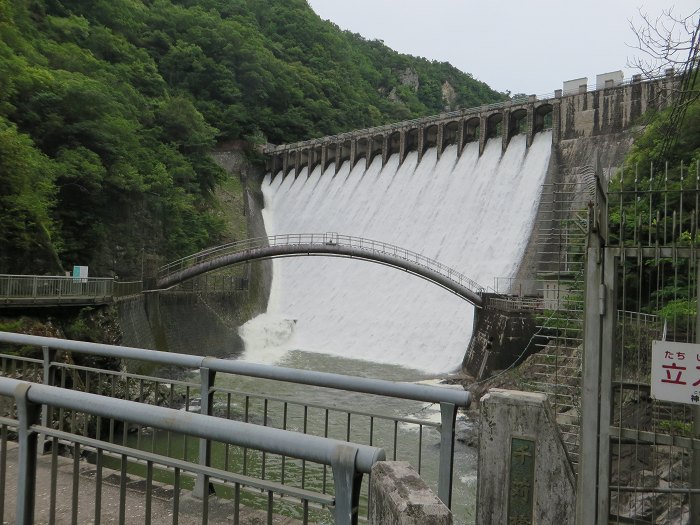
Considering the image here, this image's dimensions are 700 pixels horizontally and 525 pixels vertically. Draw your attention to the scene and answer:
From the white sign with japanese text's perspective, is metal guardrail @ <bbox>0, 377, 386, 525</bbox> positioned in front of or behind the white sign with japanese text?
in front

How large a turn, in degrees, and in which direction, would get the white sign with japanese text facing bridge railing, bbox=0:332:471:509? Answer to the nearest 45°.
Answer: approximately 90° to its right

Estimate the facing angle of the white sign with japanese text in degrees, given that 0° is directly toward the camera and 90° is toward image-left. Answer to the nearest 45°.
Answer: approximately 0°

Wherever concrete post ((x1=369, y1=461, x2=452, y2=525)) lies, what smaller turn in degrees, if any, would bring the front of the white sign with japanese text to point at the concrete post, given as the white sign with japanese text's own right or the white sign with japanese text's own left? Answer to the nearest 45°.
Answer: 0° — it already faces it

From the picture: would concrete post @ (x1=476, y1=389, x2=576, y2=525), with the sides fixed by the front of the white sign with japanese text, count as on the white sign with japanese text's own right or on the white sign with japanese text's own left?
on the white sign with japanese text's own right
